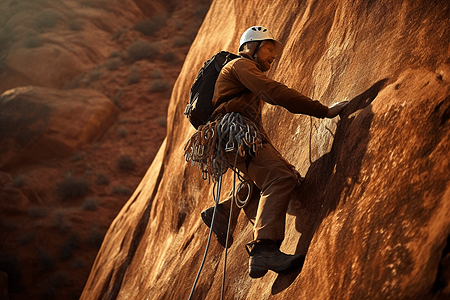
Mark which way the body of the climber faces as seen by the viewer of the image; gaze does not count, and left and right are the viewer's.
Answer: facing to the right of the viewer
